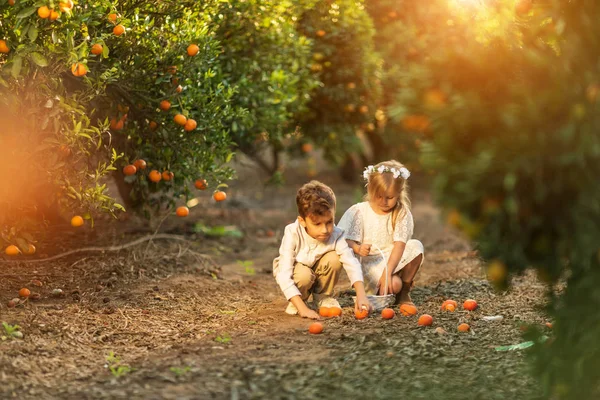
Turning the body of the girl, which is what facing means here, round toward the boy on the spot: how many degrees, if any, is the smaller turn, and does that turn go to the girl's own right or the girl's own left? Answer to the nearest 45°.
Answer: approximately 45° to the girl's own right

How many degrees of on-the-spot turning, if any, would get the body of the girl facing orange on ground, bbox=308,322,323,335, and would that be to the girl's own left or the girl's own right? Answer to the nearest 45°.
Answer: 0° — they already face it

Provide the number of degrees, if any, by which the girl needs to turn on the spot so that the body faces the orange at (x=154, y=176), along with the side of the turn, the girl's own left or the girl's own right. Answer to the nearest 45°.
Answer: approximately 90° to the girl's own right

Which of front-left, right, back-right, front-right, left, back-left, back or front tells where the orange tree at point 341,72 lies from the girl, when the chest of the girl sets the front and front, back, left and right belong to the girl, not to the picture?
back

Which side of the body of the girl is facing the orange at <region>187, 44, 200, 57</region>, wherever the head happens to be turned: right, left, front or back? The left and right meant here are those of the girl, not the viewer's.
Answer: right

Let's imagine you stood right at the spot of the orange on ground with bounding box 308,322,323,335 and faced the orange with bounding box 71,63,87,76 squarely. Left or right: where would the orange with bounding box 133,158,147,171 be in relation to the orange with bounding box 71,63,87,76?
right

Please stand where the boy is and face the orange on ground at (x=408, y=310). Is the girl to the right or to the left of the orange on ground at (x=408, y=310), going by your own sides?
left

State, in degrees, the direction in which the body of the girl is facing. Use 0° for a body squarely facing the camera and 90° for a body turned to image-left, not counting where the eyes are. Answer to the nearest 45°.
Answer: approximately 0°

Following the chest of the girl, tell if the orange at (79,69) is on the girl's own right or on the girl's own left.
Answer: on the girl's own right

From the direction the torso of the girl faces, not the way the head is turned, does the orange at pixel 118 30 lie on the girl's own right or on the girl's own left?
on the girl's own right

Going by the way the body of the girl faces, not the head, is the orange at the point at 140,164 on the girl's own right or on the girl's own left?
on the girl's own right

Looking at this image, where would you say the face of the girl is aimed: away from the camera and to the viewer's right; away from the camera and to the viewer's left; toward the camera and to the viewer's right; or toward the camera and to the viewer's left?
toward the camera and to the viewer's left

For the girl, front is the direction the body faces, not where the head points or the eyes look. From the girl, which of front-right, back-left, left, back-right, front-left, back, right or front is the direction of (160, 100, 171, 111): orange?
right

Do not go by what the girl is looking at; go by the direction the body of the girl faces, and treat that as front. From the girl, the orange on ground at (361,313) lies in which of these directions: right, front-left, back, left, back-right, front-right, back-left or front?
front
